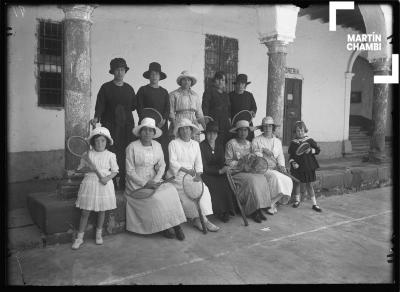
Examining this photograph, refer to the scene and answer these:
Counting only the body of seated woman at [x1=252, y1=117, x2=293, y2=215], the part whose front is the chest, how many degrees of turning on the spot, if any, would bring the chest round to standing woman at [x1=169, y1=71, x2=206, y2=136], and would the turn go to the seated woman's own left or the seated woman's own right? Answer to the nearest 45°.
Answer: approximately 90° to the seated woman's own right

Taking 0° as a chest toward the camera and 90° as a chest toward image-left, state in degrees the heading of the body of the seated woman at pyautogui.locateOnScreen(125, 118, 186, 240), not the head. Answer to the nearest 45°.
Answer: approximately 315°

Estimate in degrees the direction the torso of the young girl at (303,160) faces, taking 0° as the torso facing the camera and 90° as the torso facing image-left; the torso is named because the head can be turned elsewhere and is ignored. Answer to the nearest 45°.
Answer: approximately 0°

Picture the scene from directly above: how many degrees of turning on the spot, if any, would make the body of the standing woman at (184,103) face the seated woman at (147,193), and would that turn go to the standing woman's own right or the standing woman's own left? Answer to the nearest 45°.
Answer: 0° — they already face them

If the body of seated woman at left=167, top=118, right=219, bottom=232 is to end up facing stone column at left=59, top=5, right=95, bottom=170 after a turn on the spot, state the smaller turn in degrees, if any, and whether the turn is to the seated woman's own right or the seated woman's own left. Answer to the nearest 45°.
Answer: approximately 135° to the seated woman's own right

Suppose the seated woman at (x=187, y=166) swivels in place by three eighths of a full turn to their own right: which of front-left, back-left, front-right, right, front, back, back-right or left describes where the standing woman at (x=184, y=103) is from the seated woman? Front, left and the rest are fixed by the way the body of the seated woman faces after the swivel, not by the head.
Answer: right

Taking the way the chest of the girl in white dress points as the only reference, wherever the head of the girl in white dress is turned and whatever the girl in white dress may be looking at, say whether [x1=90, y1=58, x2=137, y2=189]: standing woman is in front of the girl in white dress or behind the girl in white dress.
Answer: behind

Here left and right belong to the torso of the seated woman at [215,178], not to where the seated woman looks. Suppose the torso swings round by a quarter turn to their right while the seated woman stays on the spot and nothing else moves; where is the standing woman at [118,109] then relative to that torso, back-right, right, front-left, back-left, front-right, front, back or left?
front-right

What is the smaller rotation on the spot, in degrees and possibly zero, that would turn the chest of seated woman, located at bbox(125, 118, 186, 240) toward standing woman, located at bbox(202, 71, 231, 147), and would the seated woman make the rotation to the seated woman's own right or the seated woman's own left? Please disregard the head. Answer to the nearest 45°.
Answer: approximately 90° to the seated woman's own left
